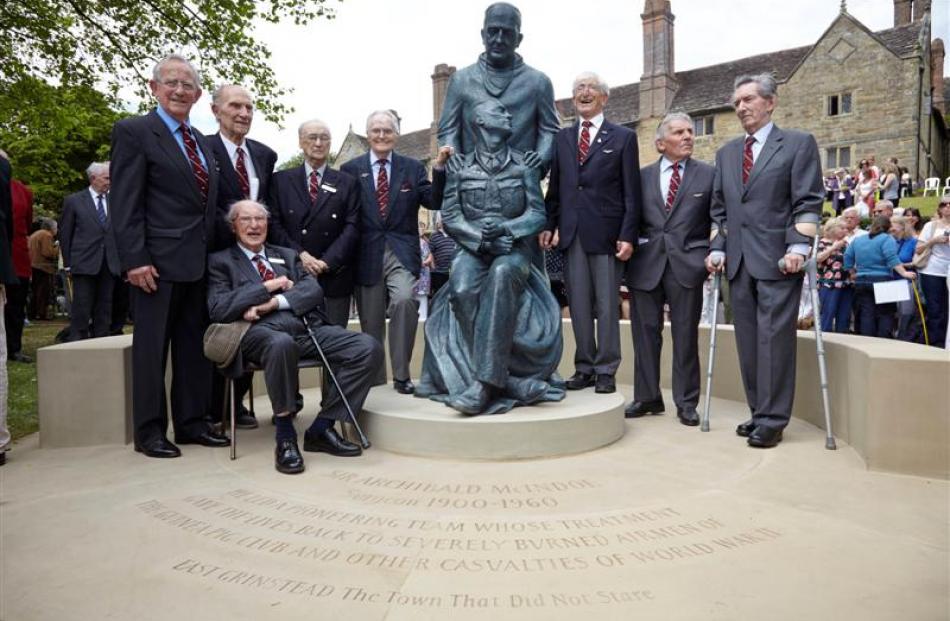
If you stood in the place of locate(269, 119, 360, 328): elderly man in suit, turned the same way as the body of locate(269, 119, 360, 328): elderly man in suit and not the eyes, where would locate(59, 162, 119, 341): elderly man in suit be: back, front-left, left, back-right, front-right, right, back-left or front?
back-right

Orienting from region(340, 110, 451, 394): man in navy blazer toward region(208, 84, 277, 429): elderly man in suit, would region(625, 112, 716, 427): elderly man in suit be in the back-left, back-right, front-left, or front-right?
back-left

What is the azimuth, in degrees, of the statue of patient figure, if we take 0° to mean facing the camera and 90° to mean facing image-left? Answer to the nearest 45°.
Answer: approximately 0°

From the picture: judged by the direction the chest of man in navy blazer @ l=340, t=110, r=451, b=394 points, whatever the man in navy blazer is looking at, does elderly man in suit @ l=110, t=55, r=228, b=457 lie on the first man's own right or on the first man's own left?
on the first man's own right

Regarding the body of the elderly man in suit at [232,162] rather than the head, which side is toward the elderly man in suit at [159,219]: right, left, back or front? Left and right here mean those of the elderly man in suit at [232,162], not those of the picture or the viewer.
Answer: right

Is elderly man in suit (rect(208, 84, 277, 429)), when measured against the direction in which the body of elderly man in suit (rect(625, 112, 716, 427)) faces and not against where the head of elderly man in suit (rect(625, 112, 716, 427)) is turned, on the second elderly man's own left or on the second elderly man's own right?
on the second elderly man's own right

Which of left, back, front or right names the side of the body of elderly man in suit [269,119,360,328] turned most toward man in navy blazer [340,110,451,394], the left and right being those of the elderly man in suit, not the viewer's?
left

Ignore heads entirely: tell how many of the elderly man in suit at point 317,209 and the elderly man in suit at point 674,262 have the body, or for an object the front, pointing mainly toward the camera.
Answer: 2
